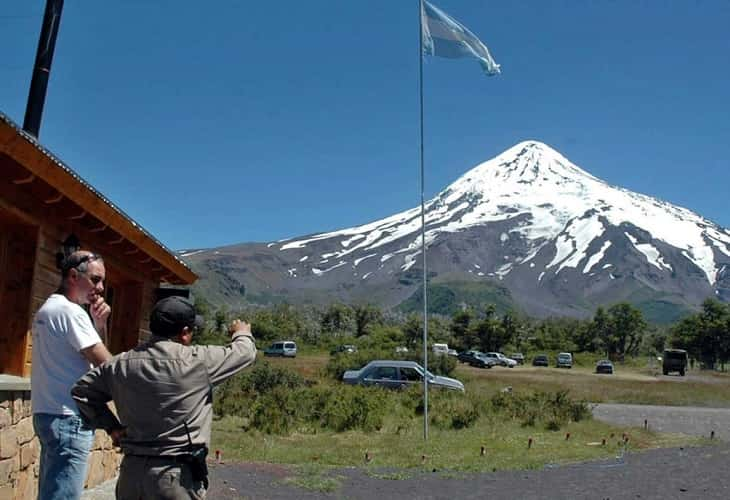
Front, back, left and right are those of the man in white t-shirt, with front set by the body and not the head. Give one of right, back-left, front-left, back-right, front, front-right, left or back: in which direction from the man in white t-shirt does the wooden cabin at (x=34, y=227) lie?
left

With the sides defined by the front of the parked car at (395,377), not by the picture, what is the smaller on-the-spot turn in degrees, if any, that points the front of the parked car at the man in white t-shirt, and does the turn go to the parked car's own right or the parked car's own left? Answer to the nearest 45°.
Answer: approximately 90° to the parked car's own right

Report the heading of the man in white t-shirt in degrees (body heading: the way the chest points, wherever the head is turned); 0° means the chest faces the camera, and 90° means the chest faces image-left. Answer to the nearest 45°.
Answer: approximately 270°

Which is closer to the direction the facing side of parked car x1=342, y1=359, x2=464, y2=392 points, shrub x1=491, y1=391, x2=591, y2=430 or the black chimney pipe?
the shrub

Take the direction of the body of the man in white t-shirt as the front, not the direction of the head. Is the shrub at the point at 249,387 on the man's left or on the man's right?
on the man's left

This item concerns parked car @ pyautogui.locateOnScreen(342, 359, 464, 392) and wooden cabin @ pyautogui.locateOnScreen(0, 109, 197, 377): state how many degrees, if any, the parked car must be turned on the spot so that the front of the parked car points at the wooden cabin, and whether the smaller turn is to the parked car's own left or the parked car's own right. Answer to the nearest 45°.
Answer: approximately 90° to the parked car's own right

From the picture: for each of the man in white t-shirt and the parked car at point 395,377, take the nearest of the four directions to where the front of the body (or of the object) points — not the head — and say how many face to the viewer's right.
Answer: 2

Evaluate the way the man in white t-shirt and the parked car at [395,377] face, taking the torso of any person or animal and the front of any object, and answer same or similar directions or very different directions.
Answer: same or similar directions

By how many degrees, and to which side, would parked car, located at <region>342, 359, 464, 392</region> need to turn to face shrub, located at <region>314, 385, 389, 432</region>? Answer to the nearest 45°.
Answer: approximately 90° to its right

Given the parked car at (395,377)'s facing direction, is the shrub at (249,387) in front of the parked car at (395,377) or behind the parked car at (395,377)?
behind

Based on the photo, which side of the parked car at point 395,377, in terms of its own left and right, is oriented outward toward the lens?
right

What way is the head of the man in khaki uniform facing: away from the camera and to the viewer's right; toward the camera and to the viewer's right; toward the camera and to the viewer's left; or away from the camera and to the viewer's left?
away from the camera and to the viewer's right

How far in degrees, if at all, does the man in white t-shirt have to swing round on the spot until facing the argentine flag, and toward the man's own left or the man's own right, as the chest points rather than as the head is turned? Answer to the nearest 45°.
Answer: approximately 45° to the man's own left
